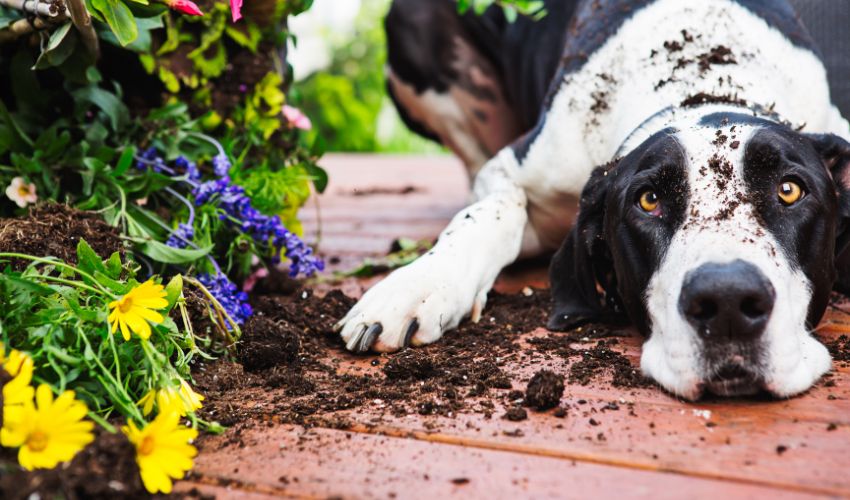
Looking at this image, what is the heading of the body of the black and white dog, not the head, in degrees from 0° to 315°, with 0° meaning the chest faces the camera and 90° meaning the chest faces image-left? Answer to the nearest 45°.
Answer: approximately 0°

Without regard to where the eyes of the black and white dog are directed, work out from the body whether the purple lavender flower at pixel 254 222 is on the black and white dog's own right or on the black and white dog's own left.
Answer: on the black and white dog's own right

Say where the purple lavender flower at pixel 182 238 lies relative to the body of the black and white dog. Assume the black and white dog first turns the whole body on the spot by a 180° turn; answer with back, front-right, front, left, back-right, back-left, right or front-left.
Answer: left

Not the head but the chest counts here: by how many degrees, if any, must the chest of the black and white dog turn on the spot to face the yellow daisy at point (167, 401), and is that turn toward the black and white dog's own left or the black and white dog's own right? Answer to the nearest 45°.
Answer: approximately 45° to the black and white dog's own right
